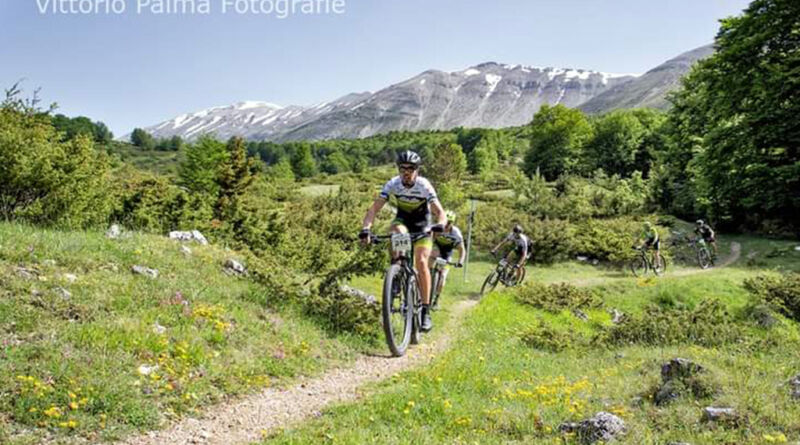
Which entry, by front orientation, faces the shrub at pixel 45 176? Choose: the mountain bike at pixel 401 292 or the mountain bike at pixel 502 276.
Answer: the mountain bike at pixel 502 276

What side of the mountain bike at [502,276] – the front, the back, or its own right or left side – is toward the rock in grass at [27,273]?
front

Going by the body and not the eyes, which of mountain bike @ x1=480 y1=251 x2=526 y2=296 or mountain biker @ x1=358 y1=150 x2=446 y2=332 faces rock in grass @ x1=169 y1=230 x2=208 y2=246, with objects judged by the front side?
the mountain bike

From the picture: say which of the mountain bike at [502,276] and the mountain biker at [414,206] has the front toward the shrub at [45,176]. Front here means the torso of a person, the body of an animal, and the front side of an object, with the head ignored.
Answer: the mountain bike

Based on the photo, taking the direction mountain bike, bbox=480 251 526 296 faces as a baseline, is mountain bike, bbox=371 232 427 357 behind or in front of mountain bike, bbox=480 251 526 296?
in front

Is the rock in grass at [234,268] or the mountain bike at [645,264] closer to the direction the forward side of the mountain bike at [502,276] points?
the rock in grass

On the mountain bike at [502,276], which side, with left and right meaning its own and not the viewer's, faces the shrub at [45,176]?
front

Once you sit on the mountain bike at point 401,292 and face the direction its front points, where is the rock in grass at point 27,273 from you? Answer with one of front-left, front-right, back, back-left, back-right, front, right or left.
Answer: right

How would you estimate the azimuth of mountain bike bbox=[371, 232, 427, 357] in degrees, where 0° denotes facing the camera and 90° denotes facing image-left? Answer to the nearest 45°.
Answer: approximately 0°

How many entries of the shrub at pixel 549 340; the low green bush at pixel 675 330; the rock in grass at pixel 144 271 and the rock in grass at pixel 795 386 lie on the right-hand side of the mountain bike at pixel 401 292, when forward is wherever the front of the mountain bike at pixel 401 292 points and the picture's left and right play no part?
1

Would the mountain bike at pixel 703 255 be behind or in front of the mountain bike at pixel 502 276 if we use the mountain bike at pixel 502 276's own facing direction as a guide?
behind

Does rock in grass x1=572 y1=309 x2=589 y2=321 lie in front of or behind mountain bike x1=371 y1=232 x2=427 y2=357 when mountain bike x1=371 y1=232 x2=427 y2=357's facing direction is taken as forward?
behind

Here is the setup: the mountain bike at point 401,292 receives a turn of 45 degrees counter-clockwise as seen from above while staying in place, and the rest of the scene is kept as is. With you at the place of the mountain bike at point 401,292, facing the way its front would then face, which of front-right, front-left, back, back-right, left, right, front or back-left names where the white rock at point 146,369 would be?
right
